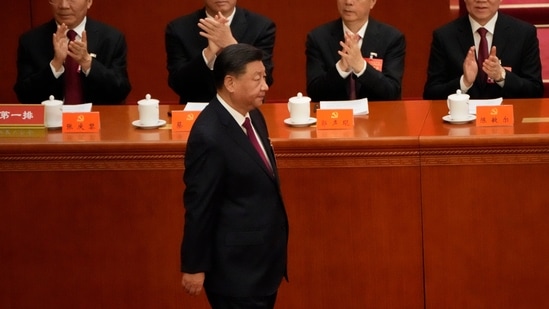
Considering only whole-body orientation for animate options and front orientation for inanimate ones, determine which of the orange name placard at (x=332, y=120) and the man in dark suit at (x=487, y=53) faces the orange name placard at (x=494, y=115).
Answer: the man in dark suit

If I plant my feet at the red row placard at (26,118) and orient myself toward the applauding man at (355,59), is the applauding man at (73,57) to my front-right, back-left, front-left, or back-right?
front-left

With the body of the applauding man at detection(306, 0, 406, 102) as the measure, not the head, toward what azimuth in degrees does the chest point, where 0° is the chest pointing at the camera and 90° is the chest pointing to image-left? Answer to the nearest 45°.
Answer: approximately 0°

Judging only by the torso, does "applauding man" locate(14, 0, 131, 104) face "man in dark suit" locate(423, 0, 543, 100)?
no

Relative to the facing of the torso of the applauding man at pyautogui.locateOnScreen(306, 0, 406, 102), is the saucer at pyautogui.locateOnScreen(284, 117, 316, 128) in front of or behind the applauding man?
in front

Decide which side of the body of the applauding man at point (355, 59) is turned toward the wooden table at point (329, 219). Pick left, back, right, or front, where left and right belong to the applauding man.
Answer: front

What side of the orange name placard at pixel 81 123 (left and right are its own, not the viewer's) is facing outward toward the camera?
front

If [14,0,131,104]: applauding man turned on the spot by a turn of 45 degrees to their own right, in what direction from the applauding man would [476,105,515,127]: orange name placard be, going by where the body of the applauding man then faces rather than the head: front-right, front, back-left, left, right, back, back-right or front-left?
left

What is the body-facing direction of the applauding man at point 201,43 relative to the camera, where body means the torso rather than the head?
toward the camera

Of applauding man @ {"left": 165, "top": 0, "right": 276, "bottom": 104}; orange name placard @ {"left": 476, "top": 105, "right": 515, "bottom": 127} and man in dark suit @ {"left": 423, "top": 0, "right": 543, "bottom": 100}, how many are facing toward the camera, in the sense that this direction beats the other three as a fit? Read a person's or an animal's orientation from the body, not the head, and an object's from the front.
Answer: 3

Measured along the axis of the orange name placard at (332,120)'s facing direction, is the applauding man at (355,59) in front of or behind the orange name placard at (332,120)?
behind

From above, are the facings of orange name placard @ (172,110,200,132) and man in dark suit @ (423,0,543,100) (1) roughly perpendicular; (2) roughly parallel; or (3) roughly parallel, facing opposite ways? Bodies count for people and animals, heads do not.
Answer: roughly parallel

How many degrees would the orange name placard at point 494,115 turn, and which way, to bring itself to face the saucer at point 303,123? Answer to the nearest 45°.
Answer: approximately 90° to its right

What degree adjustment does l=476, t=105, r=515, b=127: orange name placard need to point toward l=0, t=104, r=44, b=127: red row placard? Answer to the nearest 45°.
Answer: approximately 90° to its right

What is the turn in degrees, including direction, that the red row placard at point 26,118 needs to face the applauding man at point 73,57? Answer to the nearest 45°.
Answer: approximately 180°

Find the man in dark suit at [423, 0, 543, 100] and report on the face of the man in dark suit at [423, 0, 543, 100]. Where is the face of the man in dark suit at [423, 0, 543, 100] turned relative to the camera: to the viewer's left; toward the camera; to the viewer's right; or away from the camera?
toward the camera

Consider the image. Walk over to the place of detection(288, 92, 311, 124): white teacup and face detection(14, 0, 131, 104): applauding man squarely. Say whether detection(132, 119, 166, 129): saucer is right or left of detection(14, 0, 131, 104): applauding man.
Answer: left

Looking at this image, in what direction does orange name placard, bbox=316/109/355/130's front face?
toward the camera
